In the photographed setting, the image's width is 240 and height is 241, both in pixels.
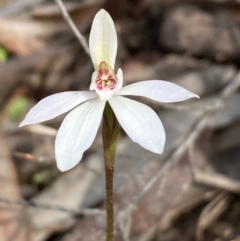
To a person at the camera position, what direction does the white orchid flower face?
facing the viewer

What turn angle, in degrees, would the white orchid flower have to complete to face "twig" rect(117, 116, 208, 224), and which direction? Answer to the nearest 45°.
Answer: approximately 180°
